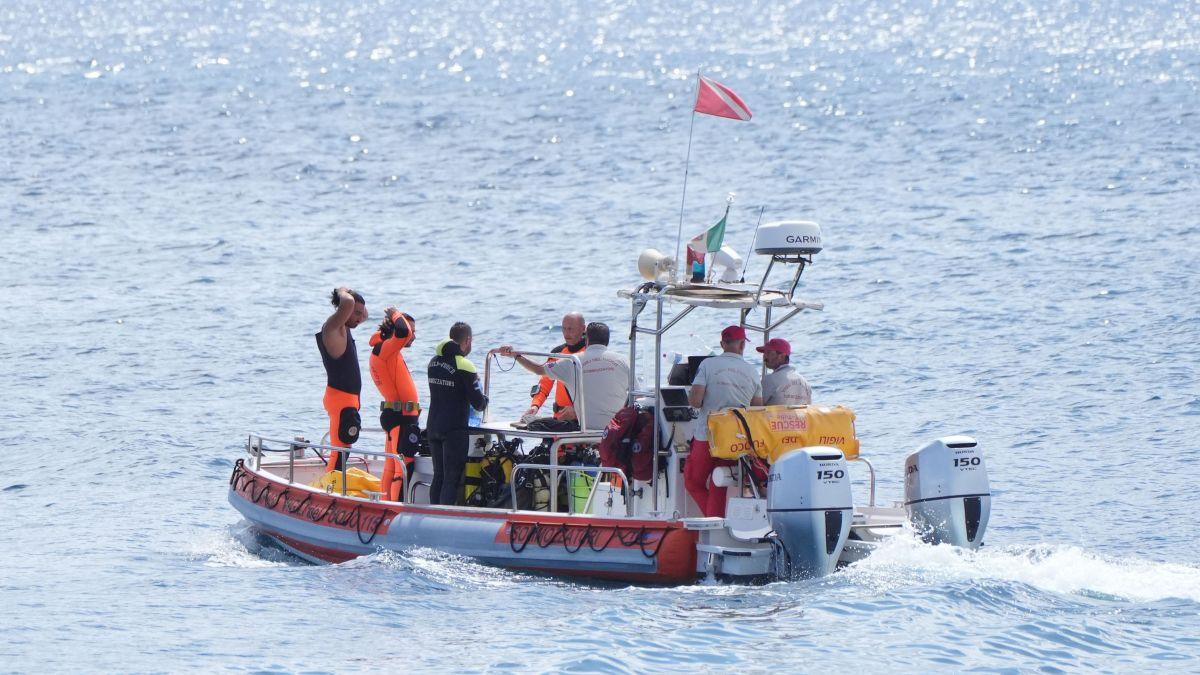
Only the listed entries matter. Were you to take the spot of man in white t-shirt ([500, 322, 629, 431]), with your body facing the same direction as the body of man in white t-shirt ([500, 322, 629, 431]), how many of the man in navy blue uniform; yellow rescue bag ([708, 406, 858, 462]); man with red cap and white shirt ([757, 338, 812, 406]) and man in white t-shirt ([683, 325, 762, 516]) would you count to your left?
1

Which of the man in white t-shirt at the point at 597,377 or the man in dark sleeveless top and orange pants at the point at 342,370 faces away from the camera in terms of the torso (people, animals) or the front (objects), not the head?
the man in white t-shirt

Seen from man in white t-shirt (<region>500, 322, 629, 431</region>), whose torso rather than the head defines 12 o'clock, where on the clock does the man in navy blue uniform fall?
The man in navy blue uniform is roughly at 9 o'clock from the man in white t-shirt.

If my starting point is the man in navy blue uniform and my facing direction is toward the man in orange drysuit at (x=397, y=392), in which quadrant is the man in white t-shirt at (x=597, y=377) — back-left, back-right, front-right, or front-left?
back-right

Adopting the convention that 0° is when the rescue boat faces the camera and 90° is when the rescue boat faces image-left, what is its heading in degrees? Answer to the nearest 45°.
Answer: approximately 135°

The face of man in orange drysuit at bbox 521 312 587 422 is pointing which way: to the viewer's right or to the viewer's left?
to the viewer's left

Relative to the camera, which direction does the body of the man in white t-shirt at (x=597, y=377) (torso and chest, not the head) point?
away from the camera

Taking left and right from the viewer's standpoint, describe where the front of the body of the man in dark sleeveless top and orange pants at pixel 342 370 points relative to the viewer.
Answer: facing to the right of the viewer

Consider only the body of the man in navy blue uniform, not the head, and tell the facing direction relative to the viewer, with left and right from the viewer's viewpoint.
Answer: facing away from the viewer and to the right of the viewer

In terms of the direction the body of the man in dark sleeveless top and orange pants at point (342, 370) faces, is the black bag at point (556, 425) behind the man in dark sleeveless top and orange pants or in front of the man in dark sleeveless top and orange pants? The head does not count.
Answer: in front

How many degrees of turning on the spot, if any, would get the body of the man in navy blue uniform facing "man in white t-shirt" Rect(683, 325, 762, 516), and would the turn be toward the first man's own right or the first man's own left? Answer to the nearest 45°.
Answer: approximately 90° to the first man's own right
